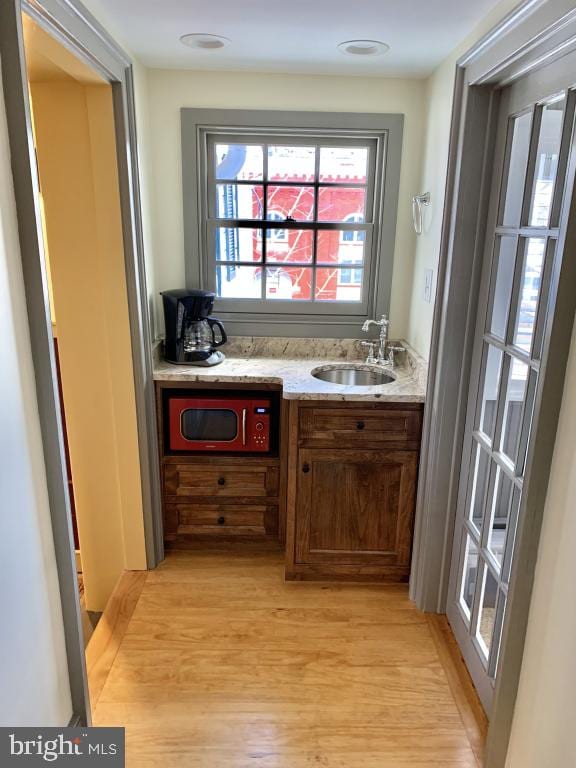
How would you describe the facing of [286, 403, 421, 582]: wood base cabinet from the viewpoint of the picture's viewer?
facing the viewer

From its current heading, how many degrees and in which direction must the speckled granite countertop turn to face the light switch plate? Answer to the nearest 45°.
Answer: approximately 90° to its left

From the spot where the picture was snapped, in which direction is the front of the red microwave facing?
facing the viewer

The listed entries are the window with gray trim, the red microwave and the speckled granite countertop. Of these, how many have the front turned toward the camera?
3

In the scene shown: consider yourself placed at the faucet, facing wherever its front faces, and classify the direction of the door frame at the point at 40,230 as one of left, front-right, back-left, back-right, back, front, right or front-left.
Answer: front

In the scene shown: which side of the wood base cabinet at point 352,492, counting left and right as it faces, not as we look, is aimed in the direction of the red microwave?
right

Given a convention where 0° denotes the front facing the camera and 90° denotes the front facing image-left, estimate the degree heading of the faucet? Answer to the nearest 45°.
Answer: approximately 45°

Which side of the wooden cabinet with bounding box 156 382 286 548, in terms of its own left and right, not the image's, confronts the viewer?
front
